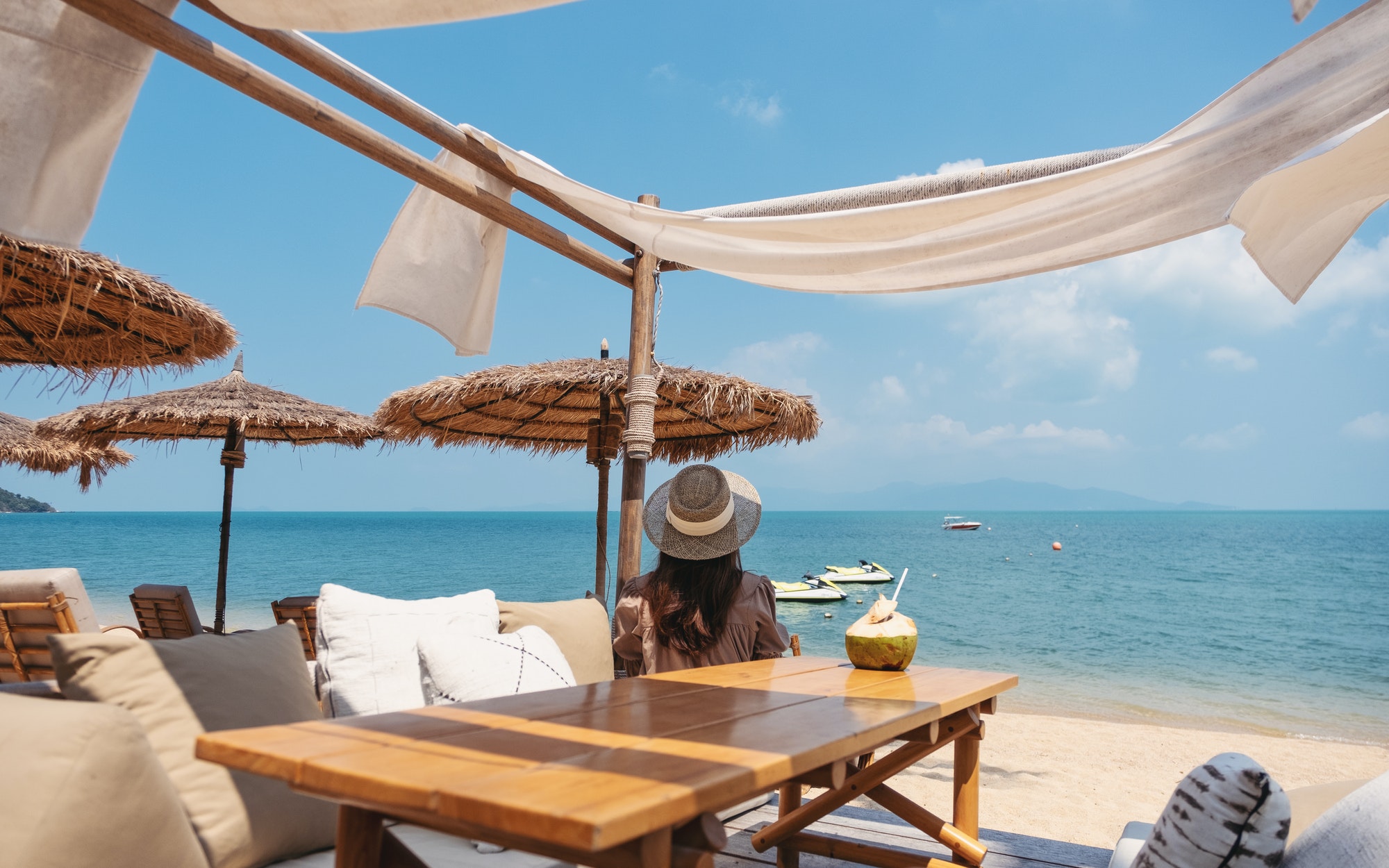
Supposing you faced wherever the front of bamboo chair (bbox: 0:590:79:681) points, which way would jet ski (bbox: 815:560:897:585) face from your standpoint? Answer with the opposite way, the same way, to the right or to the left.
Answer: to the right

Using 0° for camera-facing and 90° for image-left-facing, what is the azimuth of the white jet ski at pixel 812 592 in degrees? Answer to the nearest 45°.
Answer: approximately 270°

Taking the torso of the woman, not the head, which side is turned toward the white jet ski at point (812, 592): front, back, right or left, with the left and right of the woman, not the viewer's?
front

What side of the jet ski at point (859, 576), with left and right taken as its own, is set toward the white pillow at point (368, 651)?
right

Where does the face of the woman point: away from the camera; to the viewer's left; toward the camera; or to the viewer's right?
away from the camera

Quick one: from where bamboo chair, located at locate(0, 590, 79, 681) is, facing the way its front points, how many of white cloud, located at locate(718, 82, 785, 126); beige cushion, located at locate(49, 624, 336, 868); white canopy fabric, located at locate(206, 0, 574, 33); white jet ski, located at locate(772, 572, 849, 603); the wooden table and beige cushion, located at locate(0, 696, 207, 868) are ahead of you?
2

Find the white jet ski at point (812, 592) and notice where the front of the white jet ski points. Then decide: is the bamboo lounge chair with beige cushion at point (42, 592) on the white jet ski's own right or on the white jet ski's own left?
on the white jet ski's own right

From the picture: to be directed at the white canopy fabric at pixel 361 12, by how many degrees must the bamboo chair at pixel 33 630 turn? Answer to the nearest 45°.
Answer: approximately 135° to its right

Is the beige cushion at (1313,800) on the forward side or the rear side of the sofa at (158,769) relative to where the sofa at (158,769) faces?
on the forward side

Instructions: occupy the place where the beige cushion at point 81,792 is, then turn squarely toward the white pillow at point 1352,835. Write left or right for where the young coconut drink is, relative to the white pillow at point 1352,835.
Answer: left

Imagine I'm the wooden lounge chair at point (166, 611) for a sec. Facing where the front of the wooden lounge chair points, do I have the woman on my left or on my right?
on my right

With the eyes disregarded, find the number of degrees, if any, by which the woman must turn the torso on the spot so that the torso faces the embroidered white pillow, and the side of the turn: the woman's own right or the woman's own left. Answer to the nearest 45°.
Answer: approximately 135° to the woman's own left

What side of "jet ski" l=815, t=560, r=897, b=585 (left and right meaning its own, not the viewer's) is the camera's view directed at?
right
